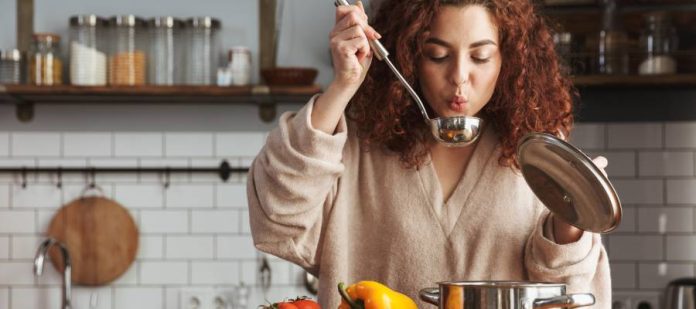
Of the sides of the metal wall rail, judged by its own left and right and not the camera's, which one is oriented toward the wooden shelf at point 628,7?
left

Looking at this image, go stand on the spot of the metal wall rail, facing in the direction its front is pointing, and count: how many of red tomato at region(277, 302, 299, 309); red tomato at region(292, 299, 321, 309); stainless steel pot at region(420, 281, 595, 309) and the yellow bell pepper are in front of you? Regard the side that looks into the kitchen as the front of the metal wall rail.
4

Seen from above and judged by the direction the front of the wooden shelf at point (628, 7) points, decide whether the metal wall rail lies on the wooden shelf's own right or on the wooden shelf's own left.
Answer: on the wooden shelf's own right

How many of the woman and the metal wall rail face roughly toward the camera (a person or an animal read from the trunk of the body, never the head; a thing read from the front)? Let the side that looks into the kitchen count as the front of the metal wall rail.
2

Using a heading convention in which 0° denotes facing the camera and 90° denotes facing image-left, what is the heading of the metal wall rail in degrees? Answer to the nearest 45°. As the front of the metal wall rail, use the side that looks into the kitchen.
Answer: approximately 0°

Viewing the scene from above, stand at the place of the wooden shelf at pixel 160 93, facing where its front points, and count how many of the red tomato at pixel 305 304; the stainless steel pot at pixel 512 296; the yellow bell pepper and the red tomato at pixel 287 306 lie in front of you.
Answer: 4

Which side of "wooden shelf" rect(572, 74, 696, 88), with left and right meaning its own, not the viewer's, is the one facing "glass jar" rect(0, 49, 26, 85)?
right
